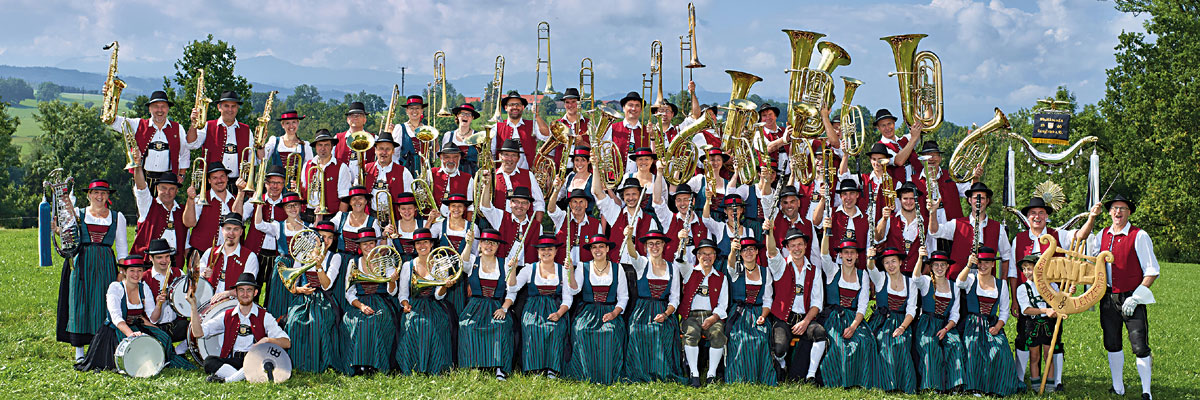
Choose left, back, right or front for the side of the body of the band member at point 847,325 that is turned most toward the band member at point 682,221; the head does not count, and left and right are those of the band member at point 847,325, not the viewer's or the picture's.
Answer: right

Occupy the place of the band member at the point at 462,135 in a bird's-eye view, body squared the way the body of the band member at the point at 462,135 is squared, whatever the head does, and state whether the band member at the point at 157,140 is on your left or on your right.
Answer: on your right

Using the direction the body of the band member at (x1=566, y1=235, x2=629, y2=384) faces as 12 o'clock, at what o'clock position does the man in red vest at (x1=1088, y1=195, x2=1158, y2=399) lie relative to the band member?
The man in red vest is roughly at 9 o'clock from the band member.

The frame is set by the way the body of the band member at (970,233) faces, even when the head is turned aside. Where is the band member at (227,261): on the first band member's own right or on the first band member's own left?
on the first band member's own right

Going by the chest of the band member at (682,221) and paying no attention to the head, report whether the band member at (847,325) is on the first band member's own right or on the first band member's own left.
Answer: on the first band member's own left

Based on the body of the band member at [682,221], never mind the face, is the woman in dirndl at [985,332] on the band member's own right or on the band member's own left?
on the band member's own left

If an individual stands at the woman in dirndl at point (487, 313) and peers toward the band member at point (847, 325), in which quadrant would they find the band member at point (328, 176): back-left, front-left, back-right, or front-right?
back-left
